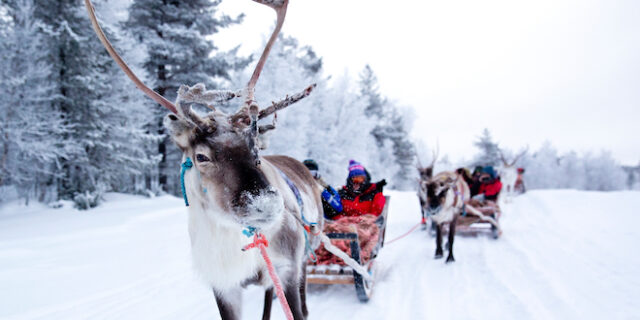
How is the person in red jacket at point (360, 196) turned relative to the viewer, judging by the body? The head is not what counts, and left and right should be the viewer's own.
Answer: facing the viewer

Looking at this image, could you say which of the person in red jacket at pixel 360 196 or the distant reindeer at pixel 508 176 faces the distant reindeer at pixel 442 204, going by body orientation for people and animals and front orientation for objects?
the distant reindeer at pixel 508 176

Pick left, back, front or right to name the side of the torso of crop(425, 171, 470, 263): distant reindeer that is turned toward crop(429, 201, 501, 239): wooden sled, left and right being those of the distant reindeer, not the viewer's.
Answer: back

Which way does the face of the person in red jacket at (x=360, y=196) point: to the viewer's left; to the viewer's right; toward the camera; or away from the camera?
toward the camera

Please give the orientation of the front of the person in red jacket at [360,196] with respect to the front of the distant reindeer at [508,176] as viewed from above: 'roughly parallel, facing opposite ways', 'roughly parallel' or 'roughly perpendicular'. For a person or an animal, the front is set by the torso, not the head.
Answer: roughly parallel

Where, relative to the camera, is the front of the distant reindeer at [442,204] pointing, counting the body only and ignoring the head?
toward the camera

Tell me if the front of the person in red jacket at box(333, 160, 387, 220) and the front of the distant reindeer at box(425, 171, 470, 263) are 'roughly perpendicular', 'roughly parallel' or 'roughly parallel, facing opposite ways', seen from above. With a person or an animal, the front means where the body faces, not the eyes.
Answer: roughly parallel

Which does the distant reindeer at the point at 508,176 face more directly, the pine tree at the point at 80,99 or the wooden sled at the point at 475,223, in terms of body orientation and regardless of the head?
the wooden sled

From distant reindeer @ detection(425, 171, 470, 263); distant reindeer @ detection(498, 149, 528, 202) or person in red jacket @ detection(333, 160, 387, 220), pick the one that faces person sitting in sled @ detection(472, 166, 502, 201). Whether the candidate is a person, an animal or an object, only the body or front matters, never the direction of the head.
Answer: distant reindeer @ detection(498, 149, 528, 202)

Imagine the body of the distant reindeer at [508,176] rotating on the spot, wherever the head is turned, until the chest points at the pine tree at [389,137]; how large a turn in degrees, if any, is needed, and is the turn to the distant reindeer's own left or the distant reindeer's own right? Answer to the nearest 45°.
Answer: approximately 135° to the distant reindeer's own right

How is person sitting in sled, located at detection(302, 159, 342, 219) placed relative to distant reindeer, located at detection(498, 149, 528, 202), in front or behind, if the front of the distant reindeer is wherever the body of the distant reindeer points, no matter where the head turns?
in front

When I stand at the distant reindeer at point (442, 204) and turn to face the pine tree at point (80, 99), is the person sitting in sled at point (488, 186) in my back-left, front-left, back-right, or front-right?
back-right

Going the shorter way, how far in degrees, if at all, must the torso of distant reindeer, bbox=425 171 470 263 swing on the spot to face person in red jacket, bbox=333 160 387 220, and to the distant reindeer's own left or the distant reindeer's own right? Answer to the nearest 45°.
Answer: approximately 45° to the distant reindeer's own right

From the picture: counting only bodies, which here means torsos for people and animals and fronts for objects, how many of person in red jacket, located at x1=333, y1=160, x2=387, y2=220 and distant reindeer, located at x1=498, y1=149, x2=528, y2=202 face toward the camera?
2

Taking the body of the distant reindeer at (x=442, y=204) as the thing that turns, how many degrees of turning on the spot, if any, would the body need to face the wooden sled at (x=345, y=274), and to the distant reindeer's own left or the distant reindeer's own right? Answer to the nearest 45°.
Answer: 0° — it already faces it

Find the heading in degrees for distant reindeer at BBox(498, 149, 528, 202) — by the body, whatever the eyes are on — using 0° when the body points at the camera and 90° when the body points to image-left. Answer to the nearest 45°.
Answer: approximately 0°

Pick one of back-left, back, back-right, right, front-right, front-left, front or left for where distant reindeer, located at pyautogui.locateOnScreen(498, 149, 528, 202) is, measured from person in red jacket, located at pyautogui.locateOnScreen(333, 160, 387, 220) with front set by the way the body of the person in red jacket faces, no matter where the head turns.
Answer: back-left
